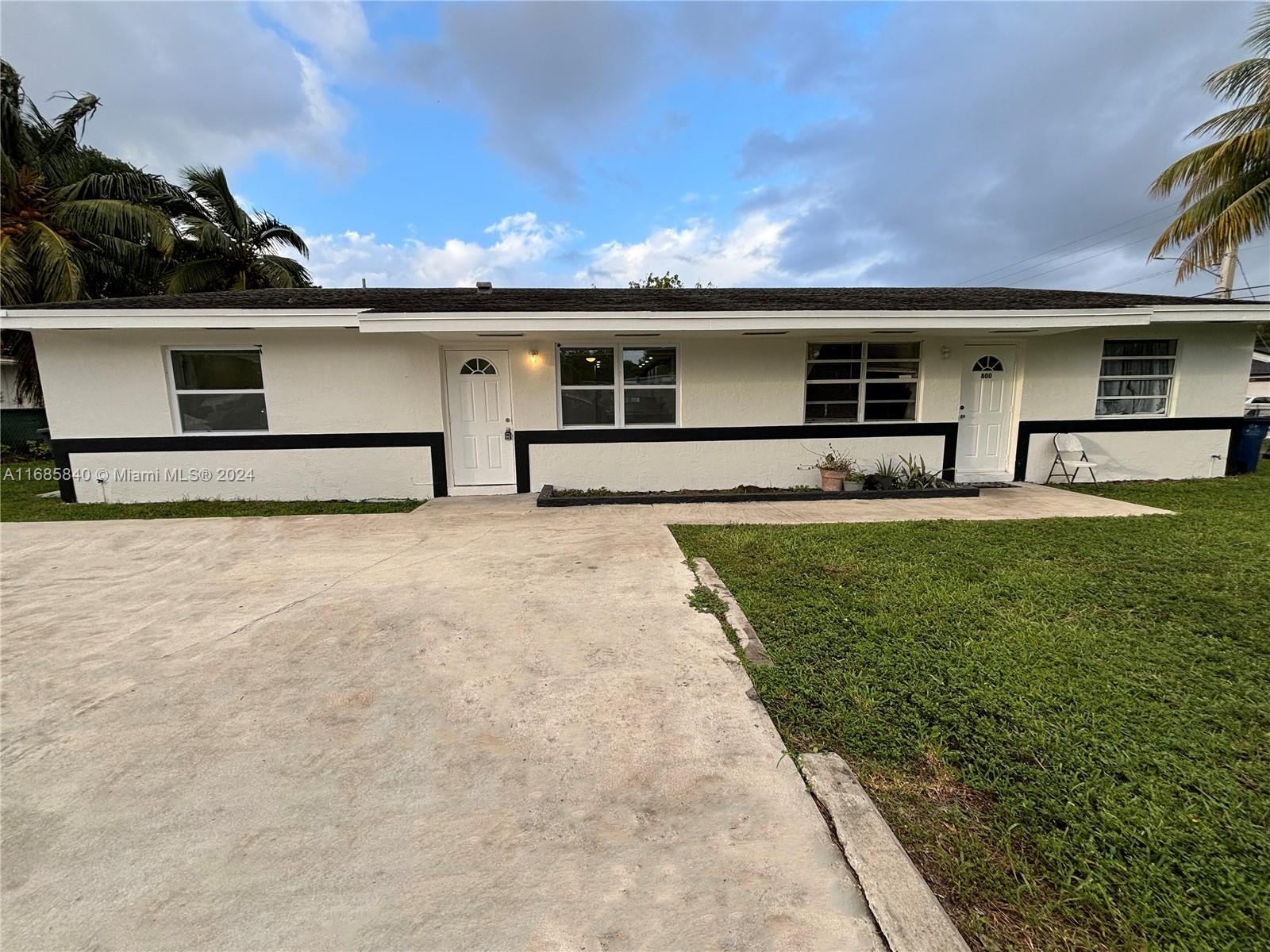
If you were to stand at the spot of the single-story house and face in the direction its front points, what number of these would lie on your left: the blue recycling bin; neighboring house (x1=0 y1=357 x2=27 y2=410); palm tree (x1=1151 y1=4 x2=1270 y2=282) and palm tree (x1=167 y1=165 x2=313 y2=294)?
2

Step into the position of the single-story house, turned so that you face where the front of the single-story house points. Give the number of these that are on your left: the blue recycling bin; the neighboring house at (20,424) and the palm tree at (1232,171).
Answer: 2

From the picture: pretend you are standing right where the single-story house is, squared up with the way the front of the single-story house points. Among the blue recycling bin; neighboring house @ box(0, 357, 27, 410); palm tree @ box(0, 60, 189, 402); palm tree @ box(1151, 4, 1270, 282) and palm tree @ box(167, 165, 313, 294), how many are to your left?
2

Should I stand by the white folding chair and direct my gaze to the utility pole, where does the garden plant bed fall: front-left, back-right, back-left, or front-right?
back-left

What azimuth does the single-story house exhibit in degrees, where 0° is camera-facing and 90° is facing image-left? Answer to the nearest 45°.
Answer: approximately 0°

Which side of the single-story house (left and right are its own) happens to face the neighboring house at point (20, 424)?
right

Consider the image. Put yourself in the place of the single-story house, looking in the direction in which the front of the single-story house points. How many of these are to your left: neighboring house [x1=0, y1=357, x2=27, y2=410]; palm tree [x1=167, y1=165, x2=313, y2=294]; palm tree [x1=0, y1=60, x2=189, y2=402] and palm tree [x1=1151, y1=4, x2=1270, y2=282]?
1

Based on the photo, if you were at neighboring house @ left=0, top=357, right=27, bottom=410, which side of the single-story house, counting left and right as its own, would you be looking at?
right

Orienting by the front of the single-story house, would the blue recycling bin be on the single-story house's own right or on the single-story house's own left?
on the single-story house's own left

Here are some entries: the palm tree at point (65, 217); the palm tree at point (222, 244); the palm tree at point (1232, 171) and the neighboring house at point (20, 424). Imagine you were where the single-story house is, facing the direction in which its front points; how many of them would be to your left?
1

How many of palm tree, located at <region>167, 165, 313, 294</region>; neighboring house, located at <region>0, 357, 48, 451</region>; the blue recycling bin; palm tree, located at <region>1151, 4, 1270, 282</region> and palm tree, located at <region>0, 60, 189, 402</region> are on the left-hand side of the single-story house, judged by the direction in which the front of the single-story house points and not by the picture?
2

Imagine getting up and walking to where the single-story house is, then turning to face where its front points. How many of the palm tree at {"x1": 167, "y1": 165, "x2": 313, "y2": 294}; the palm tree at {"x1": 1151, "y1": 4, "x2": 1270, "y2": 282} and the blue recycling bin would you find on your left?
2

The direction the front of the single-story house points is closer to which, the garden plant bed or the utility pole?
the garden plant bed

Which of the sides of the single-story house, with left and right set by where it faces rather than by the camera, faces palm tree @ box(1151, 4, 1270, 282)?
left

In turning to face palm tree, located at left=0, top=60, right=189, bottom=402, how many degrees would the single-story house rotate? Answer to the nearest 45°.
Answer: approximately 90° to its right

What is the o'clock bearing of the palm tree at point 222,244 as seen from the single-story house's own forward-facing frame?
The palm tree is roughly at 4 o'clock from the single-story house.
